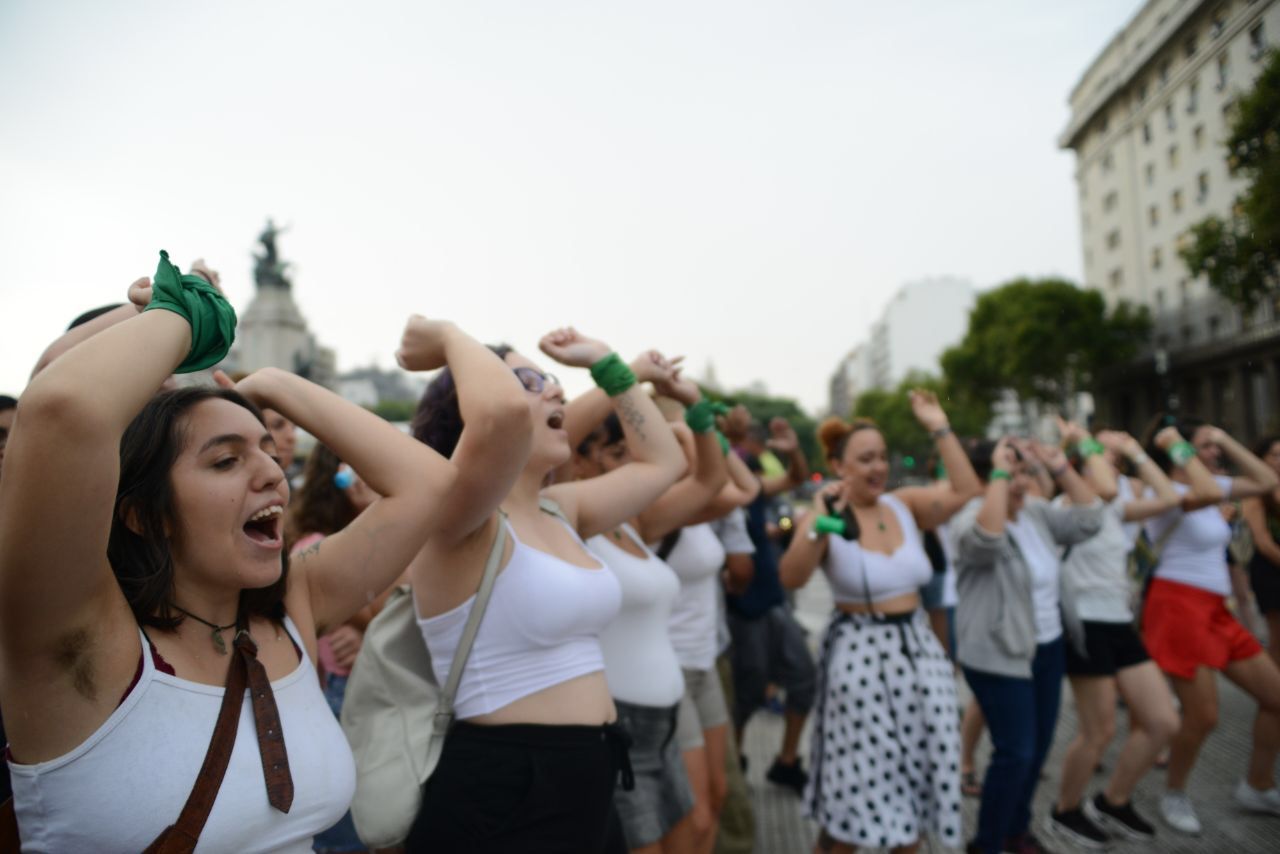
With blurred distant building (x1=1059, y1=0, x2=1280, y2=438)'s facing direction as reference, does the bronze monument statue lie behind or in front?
in front

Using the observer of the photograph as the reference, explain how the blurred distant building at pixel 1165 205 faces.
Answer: facing the viewer and to the left of the viewer
